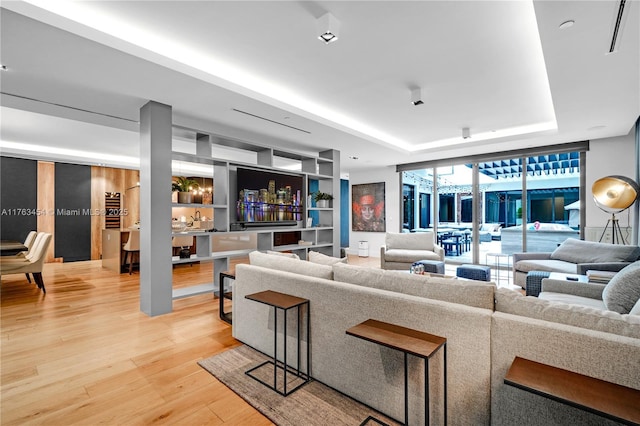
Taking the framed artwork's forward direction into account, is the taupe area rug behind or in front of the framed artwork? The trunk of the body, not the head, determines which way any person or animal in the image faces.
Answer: in front

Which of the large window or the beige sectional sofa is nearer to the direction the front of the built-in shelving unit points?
the beige sectional sofa

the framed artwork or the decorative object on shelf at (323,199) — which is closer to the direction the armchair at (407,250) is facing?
the decorative object on shelf

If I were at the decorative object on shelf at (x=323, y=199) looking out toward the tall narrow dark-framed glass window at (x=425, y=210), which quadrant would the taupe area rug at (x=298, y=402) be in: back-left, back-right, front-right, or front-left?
back-right

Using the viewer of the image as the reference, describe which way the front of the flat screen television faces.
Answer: facing the viewer and to the right of the viewer

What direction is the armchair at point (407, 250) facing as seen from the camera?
toward the camera

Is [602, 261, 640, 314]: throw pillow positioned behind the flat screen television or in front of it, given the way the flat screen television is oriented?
in front

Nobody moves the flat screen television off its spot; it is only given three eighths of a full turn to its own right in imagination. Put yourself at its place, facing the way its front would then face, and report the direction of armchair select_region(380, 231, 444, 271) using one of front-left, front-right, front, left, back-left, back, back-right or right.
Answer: back

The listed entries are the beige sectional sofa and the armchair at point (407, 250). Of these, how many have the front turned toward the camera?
1

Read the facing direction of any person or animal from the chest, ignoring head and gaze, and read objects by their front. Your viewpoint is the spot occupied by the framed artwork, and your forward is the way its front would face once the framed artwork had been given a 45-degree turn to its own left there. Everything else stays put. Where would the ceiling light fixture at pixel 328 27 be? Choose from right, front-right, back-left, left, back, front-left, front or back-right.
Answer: front

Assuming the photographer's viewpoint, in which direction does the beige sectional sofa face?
facing away from the viewer and to the right of the viewer

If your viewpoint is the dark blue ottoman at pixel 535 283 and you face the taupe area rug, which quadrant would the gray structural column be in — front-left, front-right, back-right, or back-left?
front-right
